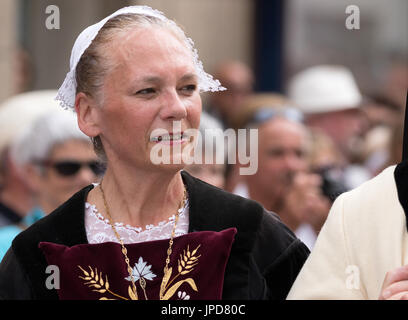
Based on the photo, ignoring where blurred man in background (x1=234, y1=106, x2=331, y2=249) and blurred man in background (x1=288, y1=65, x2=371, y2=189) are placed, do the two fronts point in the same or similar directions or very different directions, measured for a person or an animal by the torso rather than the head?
same or similar directions

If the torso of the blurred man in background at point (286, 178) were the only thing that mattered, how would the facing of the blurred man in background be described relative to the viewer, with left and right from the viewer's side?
facing the viewer and to the right of the viewer

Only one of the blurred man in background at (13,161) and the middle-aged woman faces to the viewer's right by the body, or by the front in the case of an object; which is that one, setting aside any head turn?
the blurred man in background

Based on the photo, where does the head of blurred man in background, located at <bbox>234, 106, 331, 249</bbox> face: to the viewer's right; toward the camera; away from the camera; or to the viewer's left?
toward the camera

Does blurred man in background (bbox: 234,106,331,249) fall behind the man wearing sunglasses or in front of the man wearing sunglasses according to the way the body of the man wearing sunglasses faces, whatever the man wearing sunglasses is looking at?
in front

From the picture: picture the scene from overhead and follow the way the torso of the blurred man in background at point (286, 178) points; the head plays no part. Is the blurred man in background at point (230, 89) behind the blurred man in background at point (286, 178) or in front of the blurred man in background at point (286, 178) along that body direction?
behind

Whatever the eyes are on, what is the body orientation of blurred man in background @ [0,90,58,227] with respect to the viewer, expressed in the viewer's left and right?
facing to the right of the viewer

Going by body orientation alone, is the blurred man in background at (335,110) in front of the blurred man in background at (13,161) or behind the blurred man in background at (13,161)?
in front

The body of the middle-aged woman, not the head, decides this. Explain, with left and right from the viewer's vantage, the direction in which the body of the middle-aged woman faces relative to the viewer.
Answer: facing the viewer

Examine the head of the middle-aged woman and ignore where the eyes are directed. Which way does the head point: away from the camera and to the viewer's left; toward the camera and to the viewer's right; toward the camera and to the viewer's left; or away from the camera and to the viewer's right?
toward the camera and to the viewer's right
